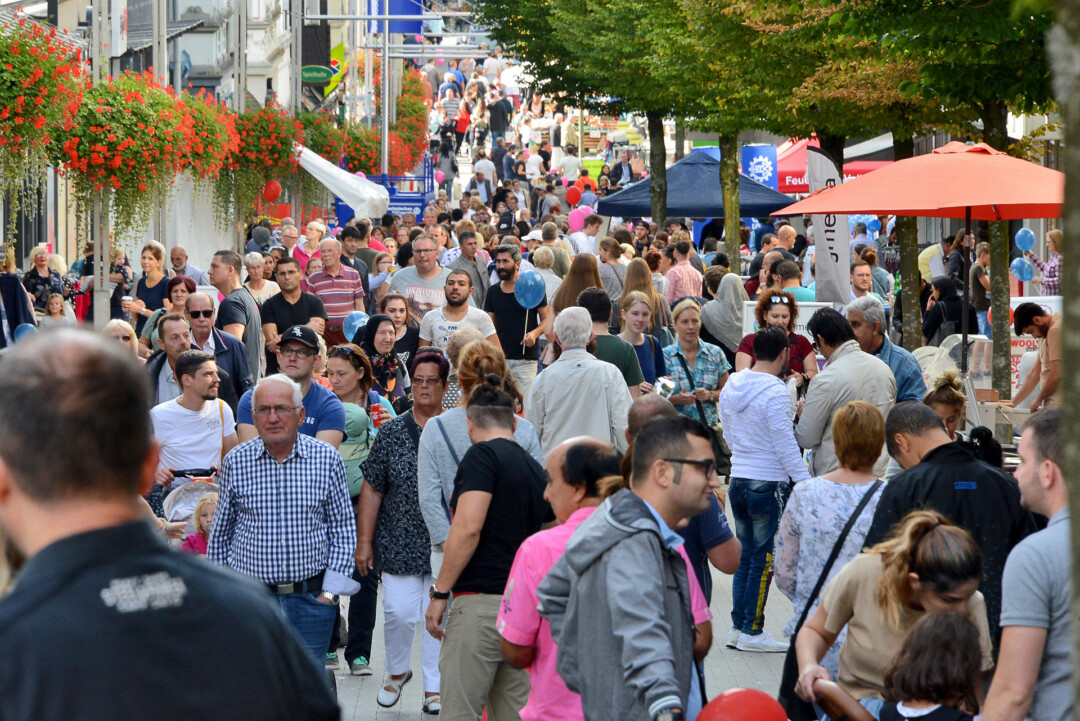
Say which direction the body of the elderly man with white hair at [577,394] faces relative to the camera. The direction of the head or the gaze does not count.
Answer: away from the camera

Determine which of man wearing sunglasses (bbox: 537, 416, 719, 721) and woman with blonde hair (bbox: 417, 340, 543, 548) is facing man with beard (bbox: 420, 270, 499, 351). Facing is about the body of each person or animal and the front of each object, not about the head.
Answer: the woman with blonde hair

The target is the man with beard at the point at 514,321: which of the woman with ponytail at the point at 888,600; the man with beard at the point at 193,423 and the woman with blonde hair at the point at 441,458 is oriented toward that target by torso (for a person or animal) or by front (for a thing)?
the woman with blonde hair

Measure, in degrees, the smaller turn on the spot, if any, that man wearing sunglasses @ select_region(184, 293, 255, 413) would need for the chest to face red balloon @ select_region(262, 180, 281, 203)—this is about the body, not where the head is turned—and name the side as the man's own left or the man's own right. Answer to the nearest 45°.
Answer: approximately 180°

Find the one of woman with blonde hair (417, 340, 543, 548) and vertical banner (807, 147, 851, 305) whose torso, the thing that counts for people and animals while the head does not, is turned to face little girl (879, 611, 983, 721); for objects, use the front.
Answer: the vertical banner

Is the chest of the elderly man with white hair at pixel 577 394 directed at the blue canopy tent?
yes

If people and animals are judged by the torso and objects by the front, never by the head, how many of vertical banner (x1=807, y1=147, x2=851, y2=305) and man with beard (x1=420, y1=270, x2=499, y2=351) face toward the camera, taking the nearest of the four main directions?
2

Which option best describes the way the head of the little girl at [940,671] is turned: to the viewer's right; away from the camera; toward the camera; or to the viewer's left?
away from the camera

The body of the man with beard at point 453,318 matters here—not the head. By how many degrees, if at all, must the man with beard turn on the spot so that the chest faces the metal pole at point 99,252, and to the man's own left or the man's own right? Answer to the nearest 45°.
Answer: approximately 135° to the man's own right

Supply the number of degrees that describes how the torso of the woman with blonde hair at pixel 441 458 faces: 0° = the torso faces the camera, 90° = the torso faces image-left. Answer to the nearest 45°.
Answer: approximately 180°

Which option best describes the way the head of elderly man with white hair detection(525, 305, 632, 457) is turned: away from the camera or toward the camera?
away from the camera
